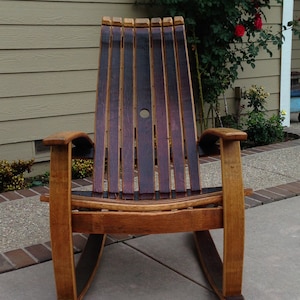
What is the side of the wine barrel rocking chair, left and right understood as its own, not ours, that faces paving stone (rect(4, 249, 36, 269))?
right

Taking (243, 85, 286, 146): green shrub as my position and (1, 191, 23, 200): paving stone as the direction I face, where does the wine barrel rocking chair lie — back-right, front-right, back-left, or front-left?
front-left

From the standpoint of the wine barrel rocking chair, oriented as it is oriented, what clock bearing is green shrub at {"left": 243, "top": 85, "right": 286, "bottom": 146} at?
The green shrub is roughly at 7 o'clock from the wine barrel rocking chair.

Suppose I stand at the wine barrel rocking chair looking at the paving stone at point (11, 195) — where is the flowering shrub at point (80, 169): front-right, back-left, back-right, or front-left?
front-right

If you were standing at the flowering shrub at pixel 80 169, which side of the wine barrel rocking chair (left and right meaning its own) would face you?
back

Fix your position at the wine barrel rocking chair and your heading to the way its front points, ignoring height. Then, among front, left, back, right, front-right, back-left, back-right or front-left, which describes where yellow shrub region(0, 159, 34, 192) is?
back-right

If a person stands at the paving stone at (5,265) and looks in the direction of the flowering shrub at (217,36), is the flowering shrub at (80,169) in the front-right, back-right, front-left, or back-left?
front-left

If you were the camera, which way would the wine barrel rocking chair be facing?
facing the viewer

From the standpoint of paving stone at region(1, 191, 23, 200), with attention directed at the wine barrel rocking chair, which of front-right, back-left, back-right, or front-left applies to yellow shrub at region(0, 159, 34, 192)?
back-left

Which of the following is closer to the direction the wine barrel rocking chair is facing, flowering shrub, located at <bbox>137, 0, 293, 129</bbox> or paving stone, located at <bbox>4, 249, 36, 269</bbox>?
the paving stone

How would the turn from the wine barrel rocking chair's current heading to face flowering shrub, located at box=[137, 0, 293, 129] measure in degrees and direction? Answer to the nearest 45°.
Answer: approximately 180°

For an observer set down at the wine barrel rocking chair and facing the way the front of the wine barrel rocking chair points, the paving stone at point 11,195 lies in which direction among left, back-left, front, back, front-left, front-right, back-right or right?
back-right
